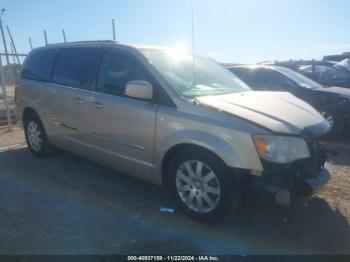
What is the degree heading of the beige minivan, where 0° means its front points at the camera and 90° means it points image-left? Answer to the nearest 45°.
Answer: approximately 315°

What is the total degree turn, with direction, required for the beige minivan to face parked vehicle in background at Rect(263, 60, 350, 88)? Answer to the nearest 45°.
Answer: approximately 90° to its left

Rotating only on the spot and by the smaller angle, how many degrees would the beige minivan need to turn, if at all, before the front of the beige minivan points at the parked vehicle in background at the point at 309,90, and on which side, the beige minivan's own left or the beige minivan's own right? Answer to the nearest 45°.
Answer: approximately 90° to the beige minivan's own left
